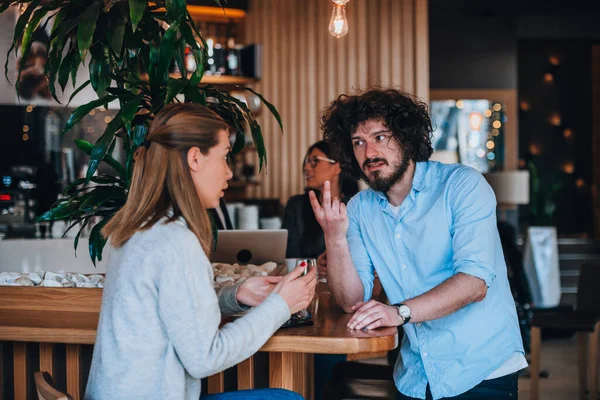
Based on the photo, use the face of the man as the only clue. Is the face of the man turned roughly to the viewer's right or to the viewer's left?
to the viewer's left

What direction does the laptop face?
away from the camera

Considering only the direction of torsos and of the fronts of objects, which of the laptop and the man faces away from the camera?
the laptop

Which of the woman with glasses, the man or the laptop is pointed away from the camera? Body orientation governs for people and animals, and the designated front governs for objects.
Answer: the laptop

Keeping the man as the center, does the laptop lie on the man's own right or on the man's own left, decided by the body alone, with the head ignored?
on the man's own right

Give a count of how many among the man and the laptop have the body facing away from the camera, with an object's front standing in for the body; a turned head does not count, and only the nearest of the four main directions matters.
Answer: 1

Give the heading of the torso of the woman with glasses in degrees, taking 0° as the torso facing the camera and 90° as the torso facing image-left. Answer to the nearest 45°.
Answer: approximately 45°

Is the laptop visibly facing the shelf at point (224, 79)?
yes

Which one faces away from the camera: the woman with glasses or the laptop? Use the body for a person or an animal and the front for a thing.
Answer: the laptop

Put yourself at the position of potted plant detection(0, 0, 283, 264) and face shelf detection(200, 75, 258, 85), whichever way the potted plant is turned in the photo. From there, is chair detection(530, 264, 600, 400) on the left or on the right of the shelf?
right

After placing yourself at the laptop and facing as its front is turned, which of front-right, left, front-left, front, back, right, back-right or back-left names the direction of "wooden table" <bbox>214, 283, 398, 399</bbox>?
back

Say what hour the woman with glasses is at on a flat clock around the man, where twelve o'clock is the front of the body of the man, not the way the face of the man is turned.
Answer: The woman with glasses is roughly at 4 o'clock from the man.
